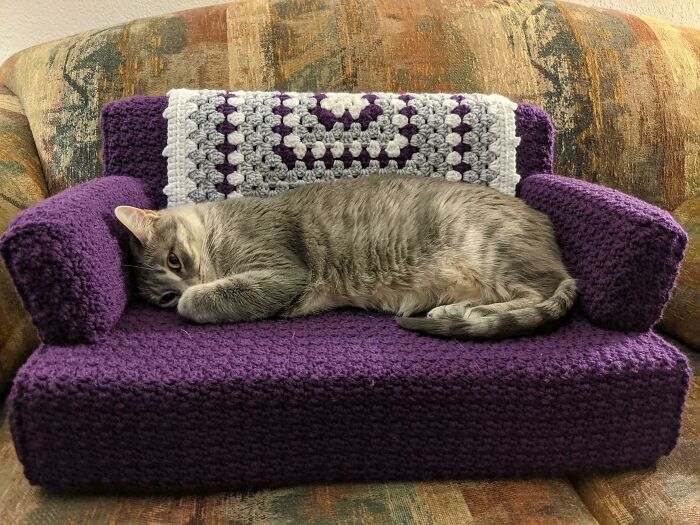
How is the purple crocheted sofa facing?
toward the camera
